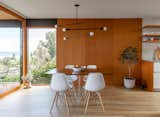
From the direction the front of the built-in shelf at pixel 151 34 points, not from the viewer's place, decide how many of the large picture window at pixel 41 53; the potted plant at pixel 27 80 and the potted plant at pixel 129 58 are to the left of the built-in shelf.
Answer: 0

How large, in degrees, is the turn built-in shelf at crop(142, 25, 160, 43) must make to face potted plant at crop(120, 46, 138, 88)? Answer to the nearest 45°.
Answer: approximately 45° to its right
